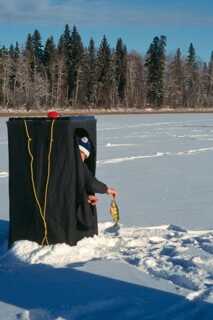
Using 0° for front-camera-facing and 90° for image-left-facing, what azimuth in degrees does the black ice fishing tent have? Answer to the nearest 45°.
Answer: approximately 315°
